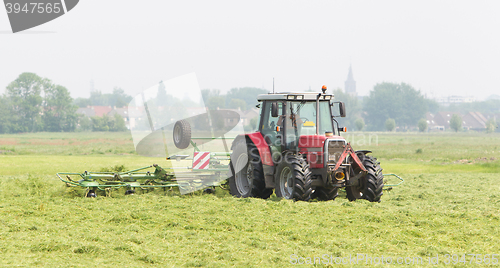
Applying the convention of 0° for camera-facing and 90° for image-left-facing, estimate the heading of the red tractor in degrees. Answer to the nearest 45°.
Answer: approximately 315°
